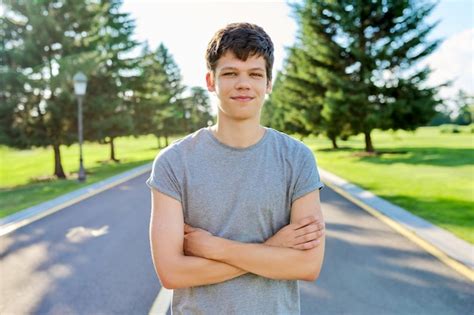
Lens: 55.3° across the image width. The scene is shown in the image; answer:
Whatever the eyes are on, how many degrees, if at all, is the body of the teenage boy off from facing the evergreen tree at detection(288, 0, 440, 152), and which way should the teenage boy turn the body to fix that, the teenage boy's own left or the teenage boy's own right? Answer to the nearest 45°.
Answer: approximately 180°

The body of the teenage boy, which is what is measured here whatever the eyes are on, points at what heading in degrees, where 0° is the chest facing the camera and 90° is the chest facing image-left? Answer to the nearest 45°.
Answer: approximately 0°

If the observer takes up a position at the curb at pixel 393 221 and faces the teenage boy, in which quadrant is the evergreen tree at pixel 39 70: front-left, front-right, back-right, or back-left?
back-right

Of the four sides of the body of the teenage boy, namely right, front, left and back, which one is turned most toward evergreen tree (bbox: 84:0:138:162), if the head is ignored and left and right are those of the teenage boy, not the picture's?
back

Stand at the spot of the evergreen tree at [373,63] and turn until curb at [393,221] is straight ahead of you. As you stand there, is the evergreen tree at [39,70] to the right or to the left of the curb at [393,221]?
right

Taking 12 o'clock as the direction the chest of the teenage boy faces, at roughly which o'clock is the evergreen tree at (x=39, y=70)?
The evergreen tree is roughly at 5 o'clock from the teenage boy.

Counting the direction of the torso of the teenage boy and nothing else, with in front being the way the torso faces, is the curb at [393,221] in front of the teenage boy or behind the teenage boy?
behind

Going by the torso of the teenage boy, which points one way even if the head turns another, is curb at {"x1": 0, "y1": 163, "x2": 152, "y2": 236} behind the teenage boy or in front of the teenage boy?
behind
